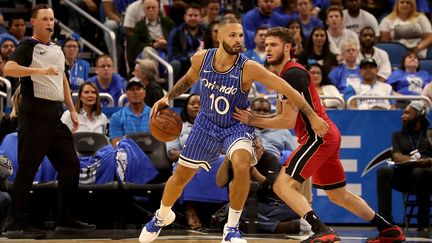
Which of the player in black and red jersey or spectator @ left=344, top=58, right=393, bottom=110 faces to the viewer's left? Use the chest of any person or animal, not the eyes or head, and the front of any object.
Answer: the player in black and red jersey

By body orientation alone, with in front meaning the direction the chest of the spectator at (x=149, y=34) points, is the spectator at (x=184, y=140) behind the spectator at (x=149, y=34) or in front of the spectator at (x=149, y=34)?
in front

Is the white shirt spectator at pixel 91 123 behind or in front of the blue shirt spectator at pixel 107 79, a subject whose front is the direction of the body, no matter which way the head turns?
in front

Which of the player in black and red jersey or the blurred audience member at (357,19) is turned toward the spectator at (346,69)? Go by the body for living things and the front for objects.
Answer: the blurred audience member

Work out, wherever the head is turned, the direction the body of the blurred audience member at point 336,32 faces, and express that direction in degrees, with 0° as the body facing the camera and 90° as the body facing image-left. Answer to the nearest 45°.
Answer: approximately 0°

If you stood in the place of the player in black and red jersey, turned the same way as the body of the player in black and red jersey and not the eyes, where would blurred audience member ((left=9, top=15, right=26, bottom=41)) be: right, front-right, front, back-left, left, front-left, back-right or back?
front-right

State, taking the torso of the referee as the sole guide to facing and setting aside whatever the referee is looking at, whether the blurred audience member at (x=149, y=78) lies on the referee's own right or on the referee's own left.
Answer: on the referee's own left

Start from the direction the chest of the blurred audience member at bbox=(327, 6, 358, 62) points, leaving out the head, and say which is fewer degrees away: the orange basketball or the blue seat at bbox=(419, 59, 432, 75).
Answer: the orange basketball
